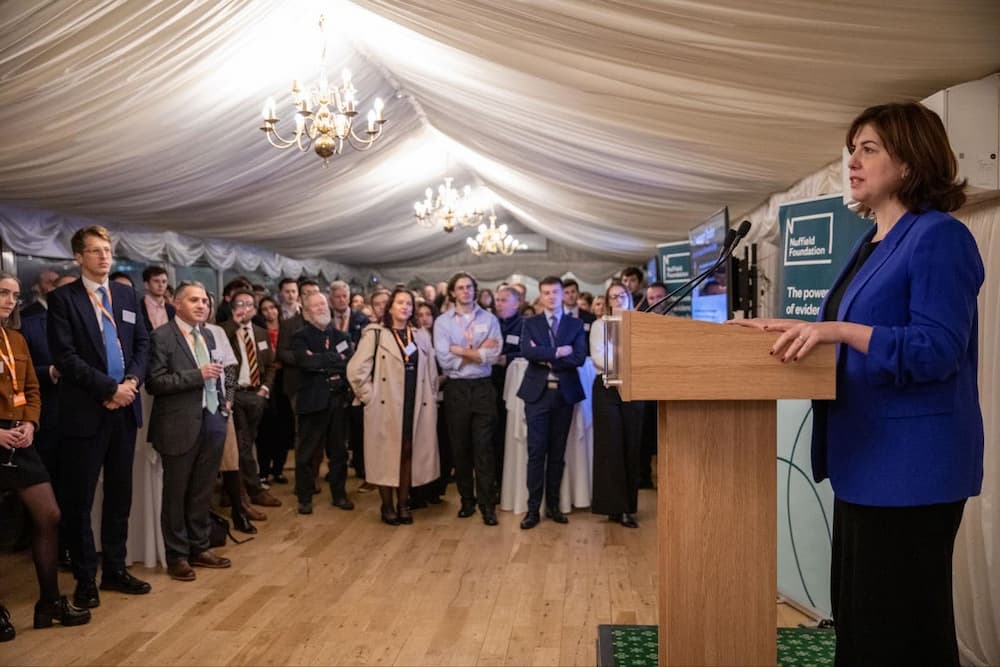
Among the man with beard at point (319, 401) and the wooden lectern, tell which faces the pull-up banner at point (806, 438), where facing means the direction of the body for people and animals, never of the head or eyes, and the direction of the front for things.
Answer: the man with beard

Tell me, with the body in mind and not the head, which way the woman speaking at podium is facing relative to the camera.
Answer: to the viewer's left

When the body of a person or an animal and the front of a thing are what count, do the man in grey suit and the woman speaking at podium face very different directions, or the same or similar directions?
very different directions

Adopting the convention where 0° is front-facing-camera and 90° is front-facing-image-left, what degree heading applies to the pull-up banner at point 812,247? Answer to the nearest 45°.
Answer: approximately 45°

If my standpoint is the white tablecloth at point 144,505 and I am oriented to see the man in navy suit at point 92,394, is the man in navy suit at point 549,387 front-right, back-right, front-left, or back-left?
back-left

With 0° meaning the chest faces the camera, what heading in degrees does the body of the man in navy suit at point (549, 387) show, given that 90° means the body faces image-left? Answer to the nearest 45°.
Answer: approximately 0°

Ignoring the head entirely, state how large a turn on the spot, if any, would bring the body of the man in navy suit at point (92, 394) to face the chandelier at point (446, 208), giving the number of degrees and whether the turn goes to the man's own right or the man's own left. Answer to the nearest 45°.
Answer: approximately 90° to the man's own left

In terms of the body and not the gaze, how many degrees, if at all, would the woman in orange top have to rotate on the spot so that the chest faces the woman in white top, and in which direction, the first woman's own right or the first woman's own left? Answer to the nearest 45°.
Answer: approximately 45° to the first woman's own left
